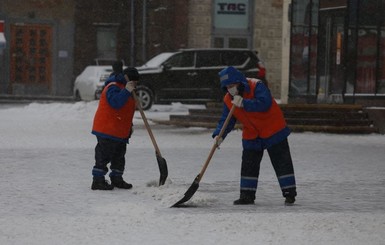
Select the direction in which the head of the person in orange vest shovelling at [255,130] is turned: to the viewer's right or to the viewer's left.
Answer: to the viewer's left

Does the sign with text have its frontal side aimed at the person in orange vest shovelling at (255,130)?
yes

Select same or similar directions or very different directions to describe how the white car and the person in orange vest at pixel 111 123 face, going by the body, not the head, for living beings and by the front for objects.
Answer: very different directions

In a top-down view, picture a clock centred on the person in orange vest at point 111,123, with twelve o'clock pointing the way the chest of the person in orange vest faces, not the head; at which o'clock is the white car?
The white car is roughly at 9 o'clock from the person in orange vest.

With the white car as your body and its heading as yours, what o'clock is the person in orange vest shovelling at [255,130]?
The person in orange vest shovelling is roughly at 9 o'clock from the white car.

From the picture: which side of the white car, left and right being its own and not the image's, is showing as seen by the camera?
left

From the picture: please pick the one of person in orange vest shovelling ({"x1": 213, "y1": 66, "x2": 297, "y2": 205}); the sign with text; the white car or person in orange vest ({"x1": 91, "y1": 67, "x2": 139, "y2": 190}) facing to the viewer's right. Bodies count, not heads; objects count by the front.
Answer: person in orange vest ({"x1": 91, "y1": 67, "x2": 139, "y2": 190})

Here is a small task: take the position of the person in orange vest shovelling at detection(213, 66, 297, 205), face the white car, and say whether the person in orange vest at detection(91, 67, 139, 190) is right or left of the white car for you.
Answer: left

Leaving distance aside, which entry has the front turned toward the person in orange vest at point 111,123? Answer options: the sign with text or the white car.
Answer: the sign with text

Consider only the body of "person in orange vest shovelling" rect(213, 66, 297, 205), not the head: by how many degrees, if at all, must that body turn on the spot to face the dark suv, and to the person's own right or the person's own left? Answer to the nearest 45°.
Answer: approximately 135° to the person's own right

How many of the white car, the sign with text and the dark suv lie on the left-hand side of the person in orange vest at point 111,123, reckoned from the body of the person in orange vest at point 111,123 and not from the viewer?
3

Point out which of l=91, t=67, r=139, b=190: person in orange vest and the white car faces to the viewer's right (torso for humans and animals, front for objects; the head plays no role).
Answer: the person in orange vest

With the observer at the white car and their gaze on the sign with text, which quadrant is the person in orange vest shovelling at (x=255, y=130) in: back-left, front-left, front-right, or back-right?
back-right

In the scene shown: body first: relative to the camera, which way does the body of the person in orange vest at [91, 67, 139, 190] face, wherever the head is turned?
to the viewer's right
